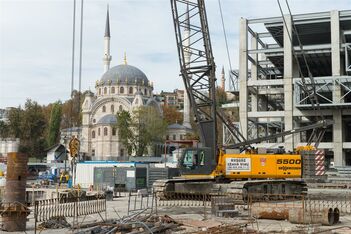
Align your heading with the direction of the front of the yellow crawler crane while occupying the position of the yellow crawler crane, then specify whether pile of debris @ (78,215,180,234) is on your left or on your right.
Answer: on your left

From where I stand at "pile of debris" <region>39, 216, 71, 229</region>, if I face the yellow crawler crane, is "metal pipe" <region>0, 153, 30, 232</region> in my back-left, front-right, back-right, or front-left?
back-left

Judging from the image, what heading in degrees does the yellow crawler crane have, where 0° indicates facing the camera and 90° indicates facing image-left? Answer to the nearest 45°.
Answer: approximately 90°

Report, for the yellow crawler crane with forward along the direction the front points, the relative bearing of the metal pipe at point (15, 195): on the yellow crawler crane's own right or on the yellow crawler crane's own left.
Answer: on the yellow crawler crane's own left
